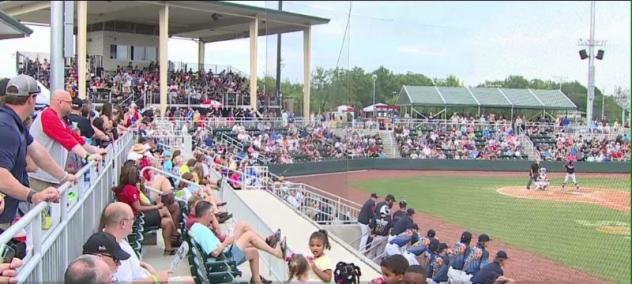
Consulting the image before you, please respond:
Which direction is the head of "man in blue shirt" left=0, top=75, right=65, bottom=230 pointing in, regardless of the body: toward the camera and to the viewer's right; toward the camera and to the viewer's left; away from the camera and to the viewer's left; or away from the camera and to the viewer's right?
away from the camera and to the viewer's right

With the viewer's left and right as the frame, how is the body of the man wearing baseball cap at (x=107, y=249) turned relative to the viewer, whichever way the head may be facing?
facing to the right of the viewer

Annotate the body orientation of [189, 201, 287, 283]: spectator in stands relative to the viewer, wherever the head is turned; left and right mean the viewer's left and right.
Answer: facing to the right of the viewer

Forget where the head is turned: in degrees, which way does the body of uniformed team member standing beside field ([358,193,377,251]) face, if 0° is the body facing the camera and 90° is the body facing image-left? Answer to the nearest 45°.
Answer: approximately 270°

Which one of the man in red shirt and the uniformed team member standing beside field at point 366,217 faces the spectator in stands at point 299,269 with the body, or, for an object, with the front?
the man in red shirt

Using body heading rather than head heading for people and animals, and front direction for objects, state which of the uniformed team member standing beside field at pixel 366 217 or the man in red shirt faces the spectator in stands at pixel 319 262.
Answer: the man in red shirt

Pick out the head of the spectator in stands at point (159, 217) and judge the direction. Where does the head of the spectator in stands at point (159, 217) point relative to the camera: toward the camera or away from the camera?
away from the camera

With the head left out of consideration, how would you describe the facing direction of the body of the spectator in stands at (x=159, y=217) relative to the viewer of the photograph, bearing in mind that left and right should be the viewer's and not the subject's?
facing to the right of the viewer

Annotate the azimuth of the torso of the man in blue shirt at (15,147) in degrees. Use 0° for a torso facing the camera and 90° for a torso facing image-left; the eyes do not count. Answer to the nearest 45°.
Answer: approximately 270°

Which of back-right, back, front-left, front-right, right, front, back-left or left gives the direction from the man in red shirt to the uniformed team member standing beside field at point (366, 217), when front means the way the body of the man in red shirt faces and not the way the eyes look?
front-left

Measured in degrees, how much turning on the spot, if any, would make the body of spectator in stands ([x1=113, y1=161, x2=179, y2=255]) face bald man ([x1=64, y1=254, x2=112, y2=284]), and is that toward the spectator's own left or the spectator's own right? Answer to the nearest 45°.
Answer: approximately 90° to the spectator's own right

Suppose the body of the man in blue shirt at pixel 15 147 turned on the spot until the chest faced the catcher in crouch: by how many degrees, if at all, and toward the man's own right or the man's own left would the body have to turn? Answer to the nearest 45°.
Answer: approximately 45° to the man's own left

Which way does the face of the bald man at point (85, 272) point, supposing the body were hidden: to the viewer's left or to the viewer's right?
to the viewer's right

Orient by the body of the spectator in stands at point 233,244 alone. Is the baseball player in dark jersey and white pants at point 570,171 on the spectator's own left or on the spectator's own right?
on the spectator's own left

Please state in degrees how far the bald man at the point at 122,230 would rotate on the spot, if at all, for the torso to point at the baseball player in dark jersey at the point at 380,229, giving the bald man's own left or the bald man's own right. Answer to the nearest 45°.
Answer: approximately 45° to the bald man's own left
